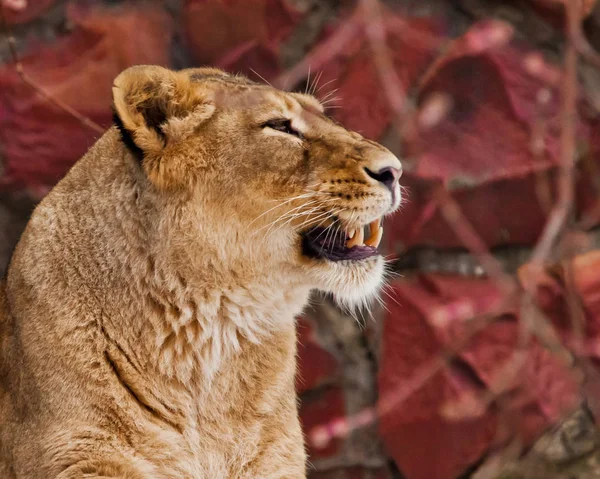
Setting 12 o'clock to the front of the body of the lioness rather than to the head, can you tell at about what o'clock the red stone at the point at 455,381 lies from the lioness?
The red stone is roughly at 9 o'clock from the lioness.

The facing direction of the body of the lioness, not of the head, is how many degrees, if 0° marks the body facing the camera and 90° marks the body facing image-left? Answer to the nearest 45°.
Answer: approximately 315°
